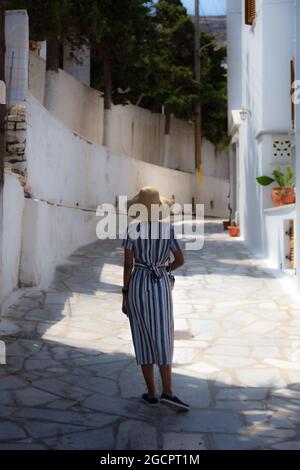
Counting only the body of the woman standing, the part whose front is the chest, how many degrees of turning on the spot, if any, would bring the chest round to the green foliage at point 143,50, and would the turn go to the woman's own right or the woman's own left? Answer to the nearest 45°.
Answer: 0° — they already face it

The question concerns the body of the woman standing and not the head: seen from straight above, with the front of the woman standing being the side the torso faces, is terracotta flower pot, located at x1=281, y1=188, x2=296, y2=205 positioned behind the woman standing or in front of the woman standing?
in front

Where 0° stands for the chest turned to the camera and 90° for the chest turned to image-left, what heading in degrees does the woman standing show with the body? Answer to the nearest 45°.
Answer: approximately 180°

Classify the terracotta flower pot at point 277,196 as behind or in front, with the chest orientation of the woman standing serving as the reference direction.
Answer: in front

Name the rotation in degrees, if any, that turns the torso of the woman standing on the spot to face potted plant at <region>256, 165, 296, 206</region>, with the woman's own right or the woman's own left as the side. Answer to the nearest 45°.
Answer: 0° — they already face it

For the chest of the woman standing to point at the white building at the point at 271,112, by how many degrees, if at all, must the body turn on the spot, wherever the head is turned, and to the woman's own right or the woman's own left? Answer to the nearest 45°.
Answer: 0° — they already face it

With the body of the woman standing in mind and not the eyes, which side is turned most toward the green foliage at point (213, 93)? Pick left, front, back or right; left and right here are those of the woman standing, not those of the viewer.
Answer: front

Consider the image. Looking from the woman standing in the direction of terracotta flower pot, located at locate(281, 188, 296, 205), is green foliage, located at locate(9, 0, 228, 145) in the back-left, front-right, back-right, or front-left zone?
front-left
